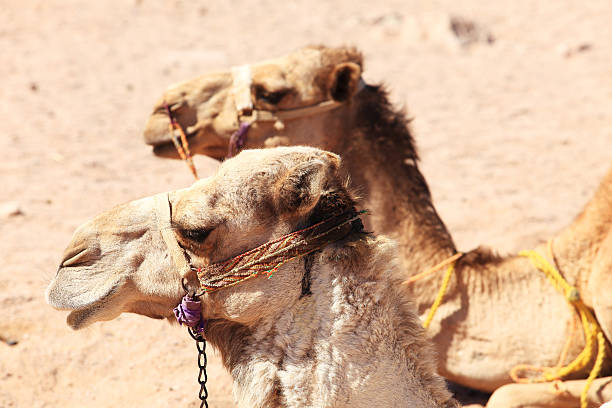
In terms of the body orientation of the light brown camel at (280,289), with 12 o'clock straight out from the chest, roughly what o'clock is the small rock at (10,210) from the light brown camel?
The small rock is roughly at 2 o'clock from the light brown camel.

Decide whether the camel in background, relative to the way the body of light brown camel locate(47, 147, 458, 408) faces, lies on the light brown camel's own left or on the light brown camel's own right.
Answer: on the light brown camel's own right

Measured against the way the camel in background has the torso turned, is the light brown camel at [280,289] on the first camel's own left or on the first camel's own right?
on the first camel's own left

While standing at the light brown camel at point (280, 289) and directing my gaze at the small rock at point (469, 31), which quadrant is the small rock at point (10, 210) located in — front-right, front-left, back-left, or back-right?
front-left

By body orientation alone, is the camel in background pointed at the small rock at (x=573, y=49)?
no

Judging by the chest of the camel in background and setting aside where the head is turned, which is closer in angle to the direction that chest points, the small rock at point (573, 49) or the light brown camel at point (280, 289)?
the light brown camel

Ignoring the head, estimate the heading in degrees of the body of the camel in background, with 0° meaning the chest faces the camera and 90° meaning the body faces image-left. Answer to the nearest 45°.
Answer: approximately 90°

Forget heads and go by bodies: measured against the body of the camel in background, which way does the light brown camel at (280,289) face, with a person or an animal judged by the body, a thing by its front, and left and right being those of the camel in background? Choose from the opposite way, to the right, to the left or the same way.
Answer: the same way

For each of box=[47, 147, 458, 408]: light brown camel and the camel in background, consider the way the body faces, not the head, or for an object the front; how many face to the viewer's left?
2

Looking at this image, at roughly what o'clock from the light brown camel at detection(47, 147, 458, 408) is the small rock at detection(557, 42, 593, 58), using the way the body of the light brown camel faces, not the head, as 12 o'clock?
The small rock is roughly at 4 o'clock from the light brown camel.

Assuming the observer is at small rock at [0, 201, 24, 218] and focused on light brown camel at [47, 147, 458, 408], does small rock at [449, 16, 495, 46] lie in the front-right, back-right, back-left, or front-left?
back-left

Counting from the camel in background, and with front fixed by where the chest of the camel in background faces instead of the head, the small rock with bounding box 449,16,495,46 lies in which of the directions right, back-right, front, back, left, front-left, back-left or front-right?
right

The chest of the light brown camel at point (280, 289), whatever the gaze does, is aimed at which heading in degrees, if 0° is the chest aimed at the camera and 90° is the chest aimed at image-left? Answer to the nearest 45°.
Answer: approximately 90°

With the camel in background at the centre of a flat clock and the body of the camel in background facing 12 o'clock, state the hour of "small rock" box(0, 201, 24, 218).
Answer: The small rock is roughly at 1 o'clock from the camel in background.
